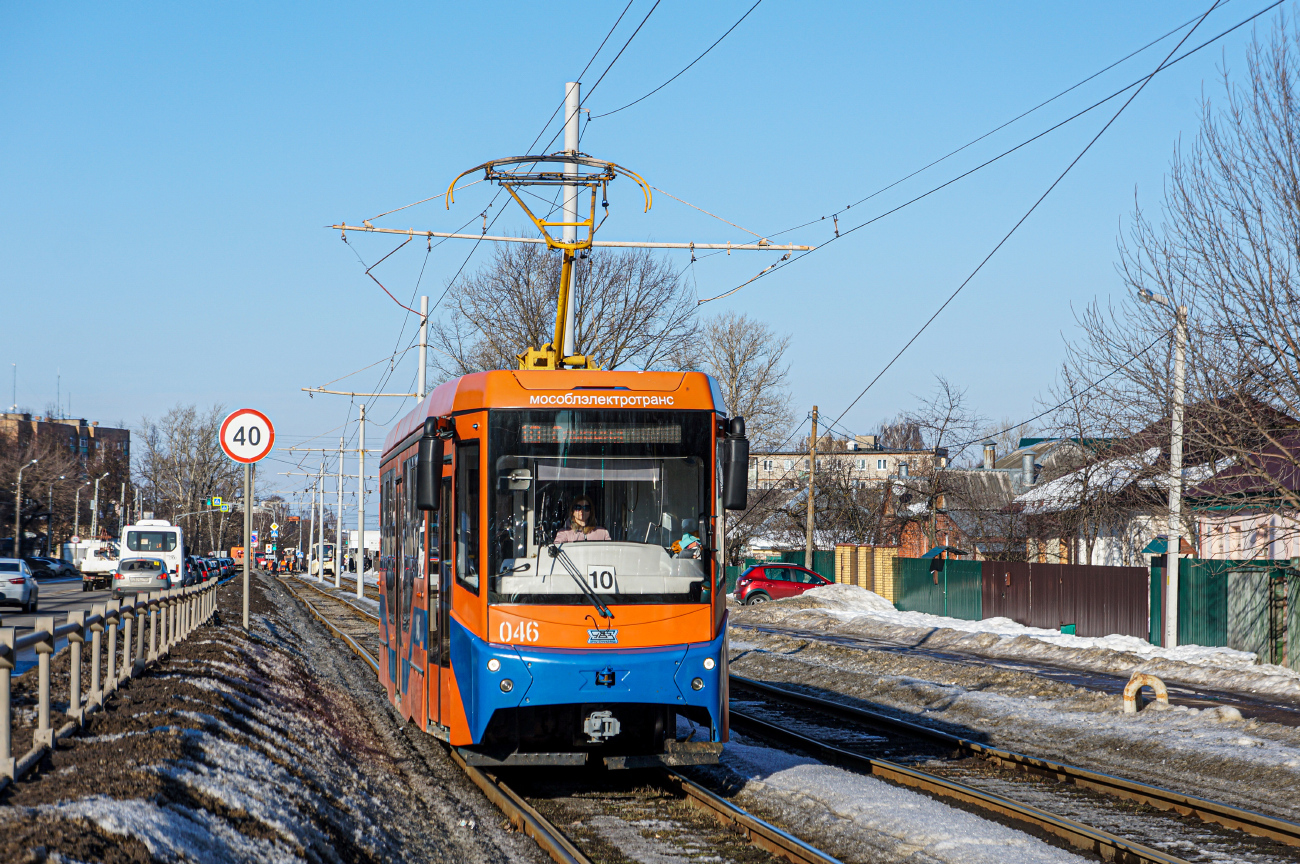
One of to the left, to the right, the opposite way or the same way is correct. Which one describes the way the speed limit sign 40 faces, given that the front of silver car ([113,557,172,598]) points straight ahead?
the opposite way

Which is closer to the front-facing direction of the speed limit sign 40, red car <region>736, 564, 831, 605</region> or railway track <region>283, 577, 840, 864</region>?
the railway track

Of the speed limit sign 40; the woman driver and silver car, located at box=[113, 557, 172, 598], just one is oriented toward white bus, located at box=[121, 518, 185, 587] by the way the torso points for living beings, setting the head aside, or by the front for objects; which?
the silver car

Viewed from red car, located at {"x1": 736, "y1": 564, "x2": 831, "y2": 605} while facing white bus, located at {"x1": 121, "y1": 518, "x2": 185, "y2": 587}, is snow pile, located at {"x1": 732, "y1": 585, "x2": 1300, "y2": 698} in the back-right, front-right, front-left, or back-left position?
back-left

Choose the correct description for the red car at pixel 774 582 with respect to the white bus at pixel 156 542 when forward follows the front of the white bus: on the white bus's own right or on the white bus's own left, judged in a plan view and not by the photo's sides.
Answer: on the white bus's own right

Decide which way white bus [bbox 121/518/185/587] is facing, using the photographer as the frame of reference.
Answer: facing away from the viewer

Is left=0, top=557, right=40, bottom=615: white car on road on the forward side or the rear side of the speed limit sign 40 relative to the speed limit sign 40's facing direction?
on the rear side

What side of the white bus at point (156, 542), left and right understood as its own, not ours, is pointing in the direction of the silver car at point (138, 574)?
back

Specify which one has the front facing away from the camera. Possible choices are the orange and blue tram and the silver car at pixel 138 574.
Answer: the silver car

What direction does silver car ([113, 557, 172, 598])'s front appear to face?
away from the camera

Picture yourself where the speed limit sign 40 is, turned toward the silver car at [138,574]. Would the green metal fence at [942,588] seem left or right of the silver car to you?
right
